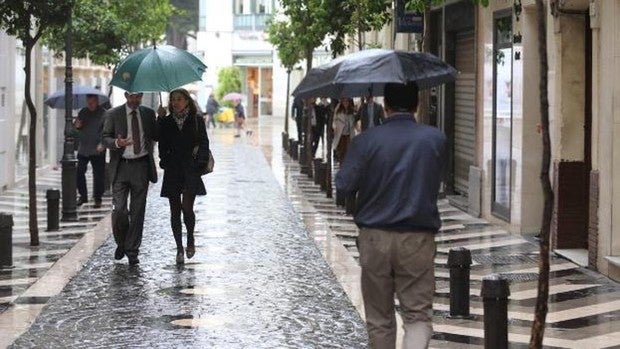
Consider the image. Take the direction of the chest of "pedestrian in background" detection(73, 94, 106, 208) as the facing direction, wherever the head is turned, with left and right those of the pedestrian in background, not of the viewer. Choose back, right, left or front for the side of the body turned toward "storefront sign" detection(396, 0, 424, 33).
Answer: left

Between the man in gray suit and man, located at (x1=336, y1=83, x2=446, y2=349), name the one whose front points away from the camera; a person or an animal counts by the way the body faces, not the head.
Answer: the man

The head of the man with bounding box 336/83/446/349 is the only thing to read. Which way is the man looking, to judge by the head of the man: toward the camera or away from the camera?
away from the camera

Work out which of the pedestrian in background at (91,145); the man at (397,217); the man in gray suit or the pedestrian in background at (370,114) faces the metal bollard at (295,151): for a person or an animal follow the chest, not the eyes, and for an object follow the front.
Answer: the man

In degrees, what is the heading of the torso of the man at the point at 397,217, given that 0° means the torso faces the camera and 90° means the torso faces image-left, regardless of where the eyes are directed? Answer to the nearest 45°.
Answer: approximately 180°

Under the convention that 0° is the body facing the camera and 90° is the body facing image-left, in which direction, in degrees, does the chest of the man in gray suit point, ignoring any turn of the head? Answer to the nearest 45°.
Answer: approximately 0°

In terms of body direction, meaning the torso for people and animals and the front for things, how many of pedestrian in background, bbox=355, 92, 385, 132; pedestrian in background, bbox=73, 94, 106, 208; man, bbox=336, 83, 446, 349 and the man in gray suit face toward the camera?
3

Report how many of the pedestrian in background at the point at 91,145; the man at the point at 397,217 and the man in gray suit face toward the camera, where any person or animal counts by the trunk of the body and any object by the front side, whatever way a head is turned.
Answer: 2

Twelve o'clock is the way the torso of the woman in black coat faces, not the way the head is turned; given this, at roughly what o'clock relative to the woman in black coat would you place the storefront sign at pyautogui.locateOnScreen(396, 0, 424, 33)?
The storefront sign is roughly at 7 o'clock from the woman in black coat.
